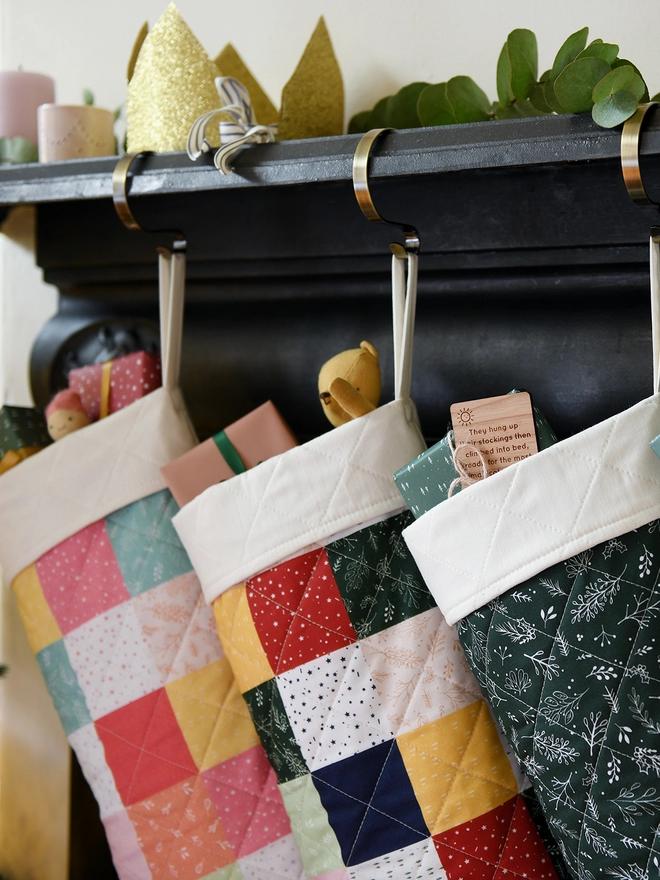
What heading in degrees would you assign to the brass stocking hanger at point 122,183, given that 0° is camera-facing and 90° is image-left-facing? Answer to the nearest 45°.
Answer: approximately 45°
